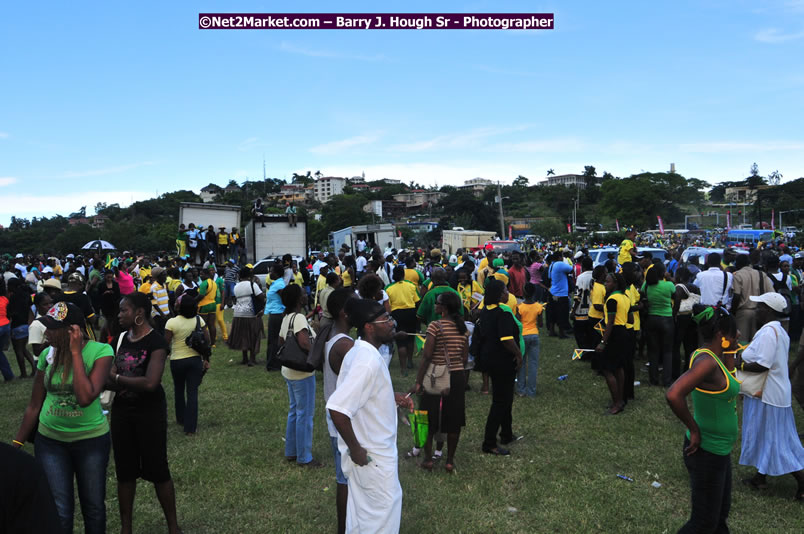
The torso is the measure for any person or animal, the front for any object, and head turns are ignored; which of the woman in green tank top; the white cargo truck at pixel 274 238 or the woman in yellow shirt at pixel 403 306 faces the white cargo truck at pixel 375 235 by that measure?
the woman in yellow shirt

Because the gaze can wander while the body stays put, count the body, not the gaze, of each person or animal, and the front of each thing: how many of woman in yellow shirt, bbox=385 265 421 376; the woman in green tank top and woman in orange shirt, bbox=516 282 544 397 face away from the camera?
2

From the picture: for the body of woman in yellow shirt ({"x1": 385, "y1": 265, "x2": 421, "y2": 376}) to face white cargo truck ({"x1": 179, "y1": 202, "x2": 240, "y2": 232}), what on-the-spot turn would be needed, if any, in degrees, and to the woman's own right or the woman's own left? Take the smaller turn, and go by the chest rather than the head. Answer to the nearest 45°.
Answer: approximately 45° to the woman's own left

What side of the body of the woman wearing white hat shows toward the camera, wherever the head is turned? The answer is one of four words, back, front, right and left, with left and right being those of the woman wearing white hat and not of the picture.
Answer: left

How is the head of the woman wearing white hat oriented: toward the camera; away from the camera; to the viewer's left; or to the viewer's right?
to the viewer's left

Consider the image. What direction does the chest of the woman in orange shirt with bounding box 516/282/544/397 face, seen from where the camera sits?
away from the camera
